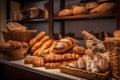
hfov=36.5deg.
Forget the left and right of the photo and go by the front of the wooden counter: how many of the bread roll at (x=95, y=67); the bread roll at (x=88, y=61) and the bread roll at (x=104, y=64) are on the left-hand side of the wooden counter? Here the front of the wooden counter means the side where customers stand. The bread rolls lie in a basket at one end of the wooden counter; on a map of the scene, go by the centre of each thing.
3

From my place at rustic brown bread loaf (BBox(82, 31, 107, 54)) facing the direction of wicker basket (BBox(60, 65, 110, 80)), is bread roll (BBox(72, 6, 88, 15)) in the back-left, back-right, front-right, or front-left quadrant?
back-right

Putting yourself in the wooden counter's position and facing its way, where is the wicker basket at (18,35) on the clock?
The wicker basket is roughly at 4 o'clock from the wooden counter.

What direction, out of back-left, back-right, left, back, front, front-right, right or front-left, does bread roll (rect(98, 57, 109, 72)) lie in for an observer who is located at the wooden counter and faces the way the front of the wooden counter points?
left

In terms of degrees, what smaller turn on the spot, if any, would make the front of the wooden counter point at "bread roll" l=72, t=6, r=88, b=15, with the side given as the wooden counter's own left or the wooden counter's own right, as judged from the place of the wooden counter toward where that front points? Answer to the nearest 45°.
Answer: approximately 180°

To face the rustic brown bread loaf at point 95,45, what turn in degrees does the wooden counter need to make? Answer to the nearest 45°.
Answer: approximately 135° to its left

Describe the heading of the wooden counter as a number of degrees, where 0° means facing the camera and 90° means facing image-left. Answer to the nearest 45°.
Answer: approximately 45°
